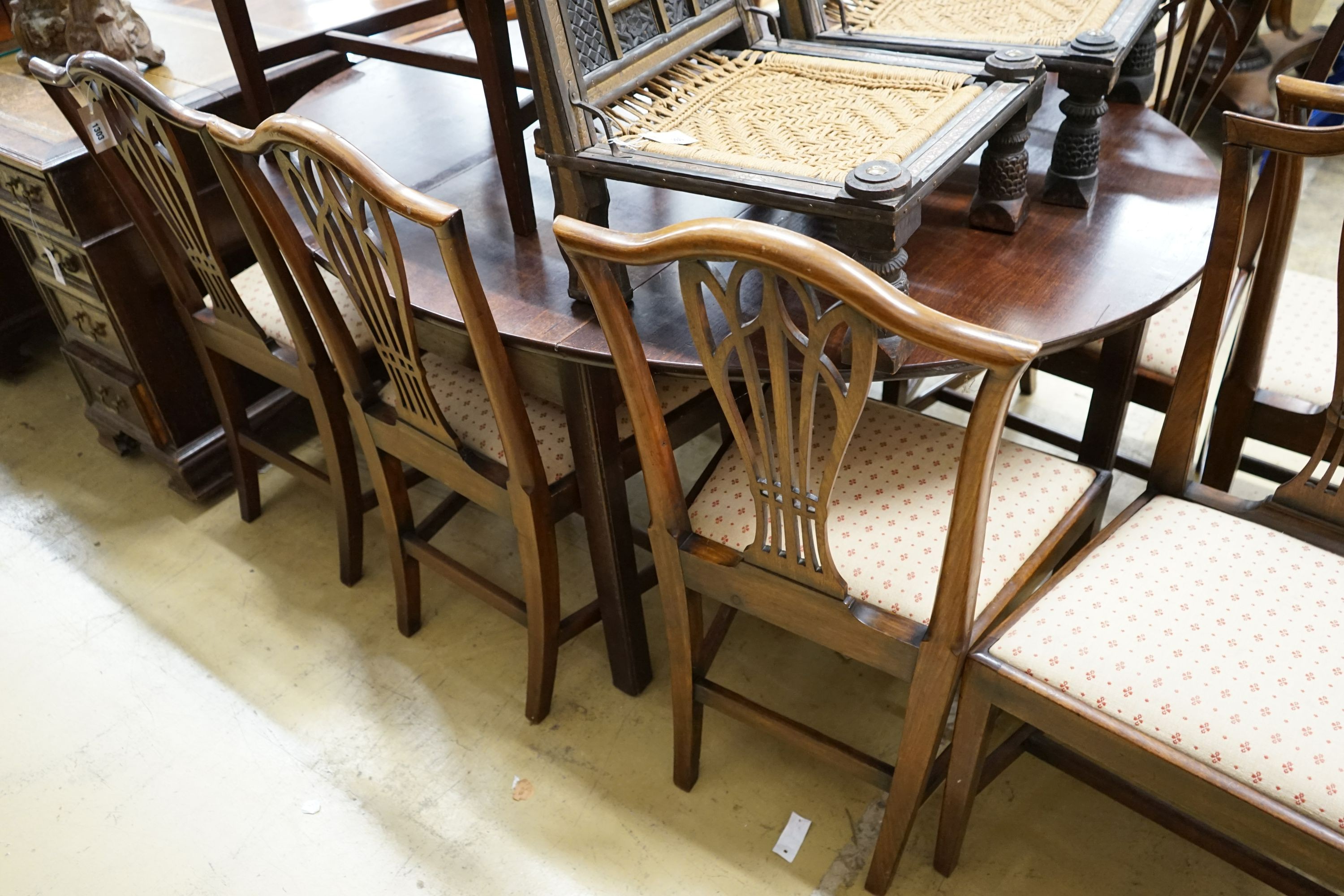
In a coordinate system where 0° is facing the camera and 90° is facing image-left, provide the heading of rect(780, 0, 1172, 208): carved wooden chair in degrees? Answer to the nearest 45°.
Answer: approximately 315°

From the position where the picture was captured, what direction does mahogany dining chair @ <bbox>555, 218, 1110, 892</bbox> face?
facing away from the viewer and to the right of the viewer

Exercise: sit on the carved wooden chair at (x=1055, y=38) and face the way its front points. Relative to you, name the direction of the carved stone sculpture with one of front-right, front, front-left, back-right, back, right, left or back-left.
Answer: back-right

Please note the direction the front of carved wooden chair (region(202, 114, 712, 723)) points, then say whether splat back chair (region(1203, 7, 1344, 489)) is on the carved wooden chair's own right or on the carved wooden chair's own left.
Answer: on the carved wooden chair's own right

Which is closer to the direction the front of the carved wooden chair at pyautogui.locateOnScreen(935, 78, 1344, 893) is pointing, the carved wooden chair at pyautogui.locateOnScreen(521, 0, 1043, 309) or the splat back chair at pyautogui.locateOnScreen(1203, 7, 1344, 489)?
the carved wooden chair

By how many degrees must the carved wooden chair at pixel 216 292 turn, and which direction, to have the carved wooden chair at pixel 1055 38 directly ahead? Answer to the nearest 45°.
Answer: approximately 90° to its right

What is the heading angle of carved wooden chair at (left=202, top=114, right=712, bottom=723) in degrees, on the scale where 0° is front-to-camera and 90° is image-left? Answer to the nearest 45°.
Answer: approximately 225°

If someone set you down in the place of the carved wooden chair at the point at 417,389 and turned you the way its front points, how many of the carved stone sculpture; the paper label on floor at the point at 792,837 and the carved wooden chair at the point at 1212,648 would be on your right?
2

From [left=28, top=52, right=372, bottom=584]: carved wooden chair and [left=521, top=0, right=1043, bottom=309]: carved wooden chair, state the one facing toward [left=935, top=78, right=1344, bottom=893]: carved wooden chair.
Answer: [left=521, top=0, right=1043, bottom=309]: carved wooden chair

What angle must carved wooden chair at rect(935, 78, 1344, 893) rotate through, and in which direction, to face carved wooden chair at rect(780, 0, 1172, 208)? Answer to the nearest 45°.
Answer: approximately 90° to its right

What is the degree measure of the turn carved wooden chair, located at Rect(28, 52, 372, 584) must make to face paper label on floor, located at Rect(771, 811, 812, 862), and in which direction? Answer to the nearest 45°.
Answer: approximately 90° to its right
